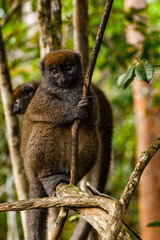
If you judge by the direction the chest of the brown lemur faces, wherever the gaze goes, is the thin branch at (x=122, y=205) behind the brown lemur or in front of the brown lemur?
in front

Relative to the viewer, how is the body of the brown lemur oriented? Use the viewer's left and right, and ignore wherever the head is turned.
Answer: facing the viewer and to the right of the viewer

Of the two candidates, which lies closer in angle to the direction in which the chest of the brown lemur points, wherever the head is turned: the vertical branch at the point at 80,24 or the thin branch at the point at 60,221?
the thin branch

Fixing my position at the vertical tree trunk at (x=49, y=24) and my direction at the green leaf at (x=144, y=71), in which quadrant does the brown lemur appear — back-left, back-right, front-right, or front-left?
front-right
